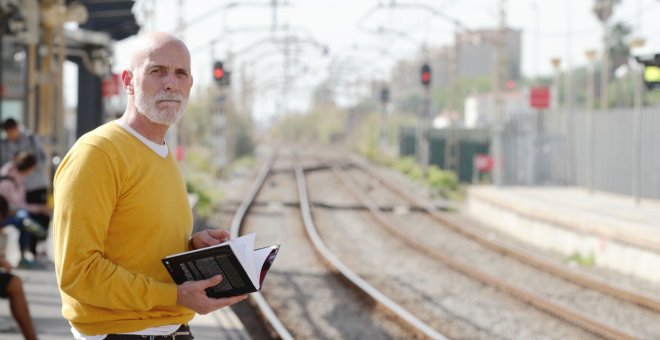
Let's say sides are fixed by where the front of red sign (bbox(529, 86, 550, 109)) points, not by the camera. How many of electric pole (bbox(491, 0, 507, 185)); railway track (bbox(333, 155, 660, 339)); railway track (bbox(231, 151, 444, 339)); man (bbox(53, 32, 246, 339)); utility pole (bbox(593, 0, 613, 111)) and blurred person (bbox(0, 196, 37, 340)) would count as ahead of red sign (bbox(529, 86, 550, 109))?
4

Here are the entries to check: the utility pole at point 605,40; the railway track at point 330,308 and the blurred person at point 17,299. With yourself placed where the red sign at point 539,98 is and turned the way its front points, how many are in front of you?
2

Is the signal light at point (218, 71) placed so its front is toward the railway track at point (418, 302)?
yes

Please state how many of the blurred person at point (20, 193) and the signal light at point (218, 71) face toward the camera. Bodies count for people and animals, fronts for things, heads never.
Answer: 1

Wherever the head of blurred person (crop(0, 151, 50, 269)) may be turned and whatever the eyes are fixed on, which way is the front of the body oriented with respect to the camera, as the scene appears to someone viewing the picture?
to the viewer's right

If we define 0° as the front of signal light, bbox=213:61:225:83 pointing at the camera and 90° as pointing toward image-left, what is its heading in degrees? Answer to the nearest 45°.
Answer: approximately 0°

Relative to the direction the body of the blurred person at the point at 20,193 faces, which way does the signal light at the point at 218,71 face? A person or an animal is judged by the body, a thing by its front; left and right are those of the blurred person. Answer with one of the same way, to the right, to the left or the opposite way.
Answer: to the right

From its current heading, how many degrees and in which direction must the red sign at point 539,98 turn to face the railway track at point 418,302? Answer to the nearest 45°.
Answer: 0° — it already faces it

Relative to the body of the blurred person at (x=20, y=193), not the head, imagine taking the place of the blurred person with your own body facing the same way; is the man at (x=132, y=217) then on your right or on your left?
on your right

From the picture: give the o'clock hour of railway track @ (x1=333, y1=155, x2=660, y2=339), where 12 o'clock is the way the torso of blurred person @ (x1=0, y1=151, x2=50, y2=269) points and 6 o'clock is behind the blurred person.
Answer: The railway track is roughly at 12 o'clock from the blurred person.
